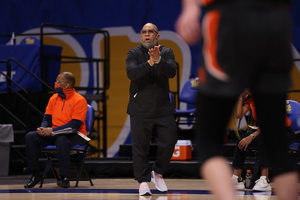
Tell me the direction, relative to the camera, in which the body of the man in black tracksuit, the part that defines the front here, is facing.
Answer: toward the camera

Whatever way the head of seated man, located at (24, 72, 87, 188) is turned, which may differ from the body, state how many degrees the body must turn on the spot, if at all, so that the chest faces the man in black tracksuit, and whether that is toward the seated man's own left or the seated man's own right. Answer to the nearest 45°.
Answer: approximately 90° to the seated man's own left

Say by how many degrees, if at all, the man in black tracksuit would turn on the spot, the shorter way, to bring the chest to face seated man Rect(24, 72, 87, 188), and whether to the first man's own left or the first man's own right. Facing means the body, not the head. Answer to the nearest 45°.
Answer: approximately 135° to the first man's own right

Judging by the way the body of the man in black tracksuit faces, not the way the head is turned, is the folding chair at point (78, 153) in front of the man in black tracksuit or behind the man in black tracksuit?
behind
